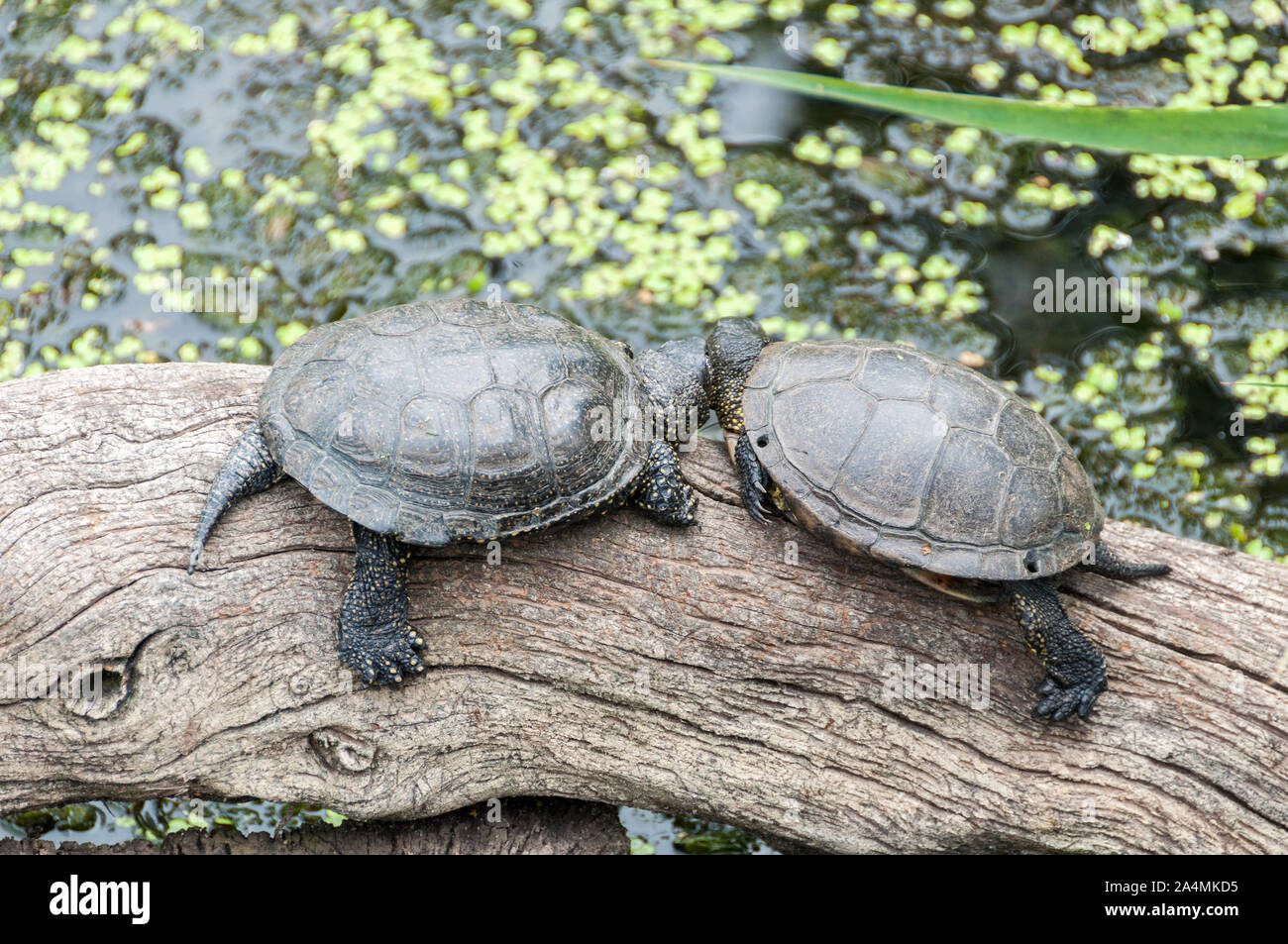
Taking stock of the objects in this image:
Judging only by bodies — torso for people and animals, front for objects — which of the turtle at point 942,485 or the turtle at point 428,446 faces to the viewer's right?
the turtle at point 428,446

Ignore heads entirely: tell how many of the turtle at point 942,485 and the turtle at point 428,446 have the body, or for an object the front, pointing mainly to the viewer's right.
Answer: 1

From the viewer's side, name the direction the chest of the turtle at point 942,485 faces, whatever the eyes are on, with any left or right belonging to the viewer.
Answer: facing away from the viewer and to the left of the viewer

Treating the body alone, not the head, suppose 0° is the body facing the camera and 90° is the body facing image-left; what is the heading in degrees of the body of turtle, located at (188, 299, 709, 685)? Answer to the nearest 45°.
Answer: approximately 270°

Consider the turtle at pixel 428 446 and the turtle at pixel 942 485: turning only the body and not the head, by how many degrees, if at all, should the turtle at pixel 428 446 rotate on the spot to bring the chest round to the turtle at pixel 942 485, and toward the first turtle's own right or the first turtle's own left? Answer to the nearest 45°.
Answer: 0° — it already faces it
